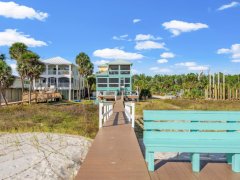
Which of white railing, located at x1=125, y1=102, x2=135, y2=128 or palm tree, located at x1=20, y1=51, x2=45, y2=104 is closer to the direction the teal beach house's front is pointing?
the white railing

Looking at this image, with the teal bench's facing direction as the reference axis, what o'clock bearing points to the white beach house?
The white beach house is roughly at 5 o'clock from the teal bench.

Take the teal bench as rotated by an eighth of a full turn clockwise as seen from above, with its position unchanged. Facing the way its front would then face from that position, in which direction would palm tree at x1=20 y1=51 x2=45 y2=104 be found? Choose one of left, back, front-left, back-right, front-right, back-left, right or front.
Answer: right

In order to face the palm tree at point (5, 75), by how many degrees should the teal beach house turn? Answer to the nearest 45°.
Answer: approximately 45° to its right

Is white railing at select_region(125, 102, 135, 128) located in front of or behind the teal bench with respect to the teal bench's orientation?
behind

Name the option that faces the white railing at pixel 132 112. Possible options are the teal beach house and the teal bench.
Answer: the teal beach house

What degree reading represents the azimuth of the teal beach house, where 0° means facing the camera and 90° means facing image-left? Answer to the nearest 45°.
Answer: approximately 0°

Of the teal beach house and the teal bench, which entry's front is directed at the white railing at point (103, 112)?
the teal beach house

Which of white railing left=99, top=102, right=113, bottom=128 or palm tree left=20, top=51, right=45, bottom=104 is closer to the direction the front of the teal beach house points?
the white railing

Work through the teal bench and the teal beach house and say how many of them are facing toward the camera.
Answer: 2

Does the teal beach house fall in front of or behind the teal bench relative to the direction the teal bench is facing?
behind

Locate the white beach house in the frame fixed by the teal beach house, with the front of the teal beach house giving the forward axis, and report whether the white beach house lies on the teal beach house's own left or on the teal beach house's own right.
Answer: on the teal beach house's own right

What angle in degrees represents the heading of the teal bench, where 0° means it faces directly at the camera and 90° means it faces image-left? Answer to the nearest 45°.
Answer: approximately 0°
